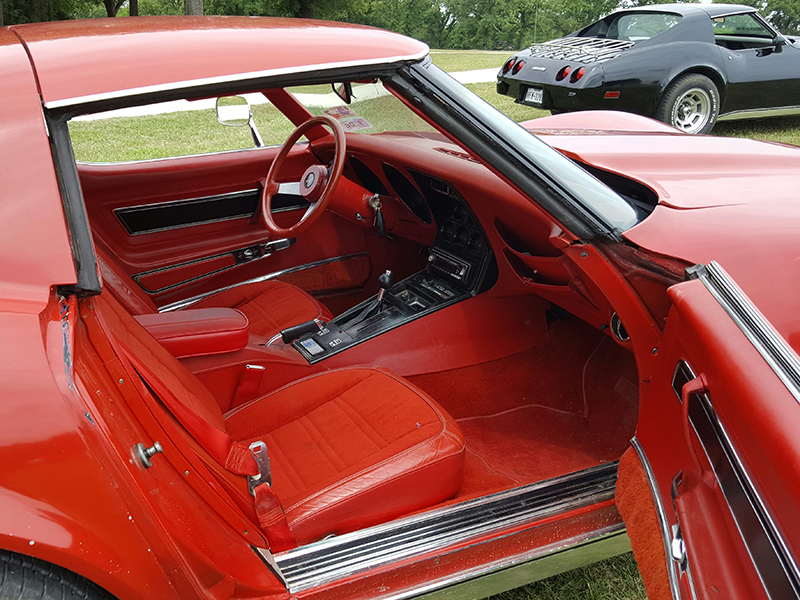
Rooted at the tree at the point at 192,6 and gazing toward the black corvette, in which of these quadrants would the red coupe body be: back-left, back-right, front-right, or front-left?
front-right

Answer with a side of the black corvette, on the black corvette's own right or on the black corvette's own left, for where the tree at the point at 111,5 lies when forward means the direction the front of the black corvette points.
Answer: on the black corvette's own left

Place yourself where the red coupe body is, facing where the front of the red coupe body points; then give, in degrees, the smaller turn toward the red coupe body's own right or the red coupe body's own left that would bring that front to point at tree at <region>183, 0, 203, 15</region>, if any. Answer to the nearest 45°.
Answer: approximately 45° to the red coupe body's own left

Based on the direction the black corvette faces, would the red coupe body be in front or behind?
behind

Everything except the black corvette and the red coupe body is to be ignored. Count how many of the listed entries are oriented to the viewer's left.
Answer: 0

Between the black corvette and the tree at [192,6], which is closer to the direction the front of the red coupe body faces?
the black corvette

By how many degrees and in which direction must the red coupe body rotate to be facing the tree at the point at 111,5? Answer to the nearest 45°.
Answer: approximately 90° to its left

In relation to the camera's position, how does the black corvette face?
facing away from the viewer and to the right of the viewer

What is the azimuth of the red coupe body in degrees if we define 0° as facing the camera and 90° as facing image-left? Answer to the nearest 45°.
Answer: approximately 225°
